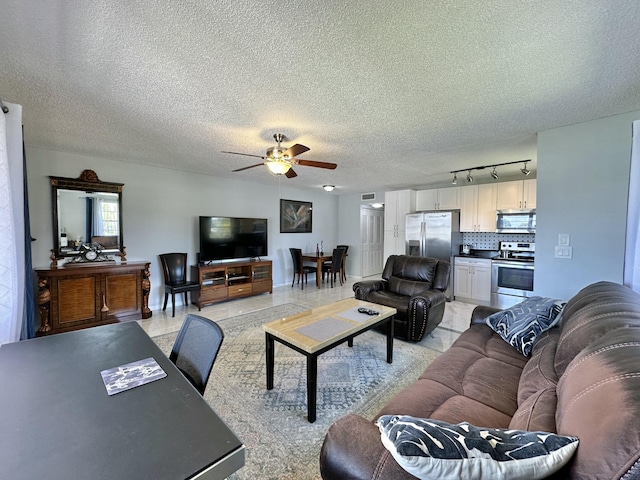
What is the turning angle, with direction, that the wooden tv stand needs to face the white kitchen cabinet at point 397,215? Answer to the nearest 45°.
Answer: approximately 45° to its left

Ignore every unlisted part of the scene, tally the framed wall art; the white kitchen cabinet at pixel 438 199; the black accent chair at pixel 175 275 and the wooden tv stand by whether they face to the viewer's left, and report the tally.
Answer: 0

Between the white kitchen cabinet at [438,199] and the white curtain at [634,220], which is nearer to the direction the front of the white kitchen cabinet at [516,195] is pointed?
the white curtain

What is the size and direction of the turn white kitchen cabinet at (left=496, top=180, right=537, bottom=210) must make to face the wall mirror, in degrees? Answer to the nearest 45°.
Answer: approximately 45° to its right

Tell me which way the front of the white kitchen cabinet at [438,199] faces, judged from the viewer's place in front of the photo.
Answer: facing the viewer

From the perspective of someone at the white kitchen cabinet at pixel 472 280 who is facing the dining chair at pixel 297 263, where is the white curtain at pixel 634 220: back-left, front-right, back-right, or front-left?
back-left

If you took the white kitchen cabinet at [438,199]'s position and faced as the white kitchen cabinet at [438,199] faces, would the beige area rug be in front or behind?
in front

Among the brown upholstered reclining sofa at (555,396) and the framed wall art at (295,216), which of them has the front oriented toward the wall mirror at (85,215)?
the brown upholstered reclining sofa

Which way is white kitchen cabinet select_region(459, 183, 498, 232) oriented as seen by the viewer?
toward the camera

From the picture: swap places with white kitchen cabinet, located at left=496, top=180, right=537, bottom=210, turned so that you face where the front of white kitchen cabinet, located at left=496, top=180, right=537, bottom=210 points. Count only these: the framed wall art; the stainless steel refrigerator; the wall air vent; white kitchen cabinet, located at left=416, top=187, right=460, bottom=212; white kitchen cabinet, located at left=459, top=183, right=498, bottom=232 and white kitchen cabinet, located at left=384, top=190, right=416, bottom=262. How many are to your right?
6

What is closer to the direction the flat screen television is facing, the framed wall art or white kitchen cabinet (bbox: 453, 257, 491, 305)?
the white kitchen cabinet

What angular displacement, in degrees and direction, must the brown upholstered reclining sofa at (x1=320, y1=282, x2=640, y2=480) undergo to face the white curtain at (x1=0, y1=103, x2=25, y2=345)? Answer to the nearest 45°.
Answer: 0° — it already faces it

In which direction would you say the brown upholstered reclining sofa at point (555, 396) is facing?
to the viewer's left

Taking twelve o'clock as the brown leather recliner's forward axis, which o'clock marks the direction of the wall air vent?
The wall air vent is roughly at 4 o'clock from the brown leather recliner.

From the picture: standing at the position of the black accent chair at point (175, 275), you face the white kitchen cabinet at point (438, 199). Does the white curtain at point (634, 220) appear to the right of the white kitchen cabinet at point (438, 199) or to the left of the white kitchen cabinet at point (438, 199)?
right
